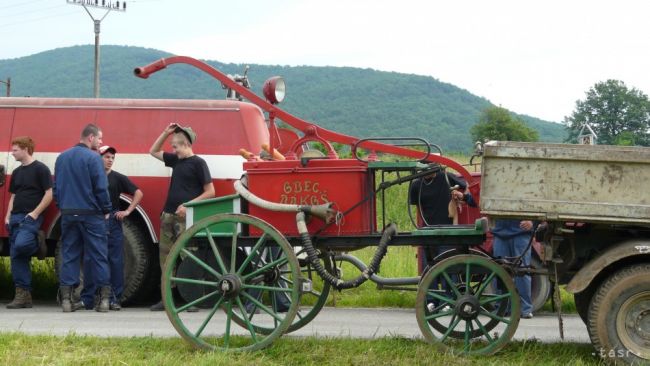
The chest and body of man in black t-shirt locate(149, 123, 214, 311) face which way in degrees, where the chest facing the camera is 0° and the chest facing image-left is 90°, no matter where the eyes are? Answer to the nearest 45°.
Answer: approximately 45°

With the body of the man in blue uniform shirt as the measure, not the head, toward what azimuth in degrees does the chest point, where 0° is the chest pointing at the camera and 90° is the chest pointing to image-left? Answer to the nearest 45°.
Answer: approximately 225°

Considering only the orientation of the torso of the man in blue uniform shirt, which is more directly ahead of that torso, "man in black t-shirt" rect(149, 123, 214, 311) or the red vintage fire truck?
the red vintage fire truck

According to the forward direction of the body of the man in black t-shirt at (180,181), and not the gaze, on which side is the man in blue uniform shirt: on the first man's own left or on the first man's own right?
on the first man's own right

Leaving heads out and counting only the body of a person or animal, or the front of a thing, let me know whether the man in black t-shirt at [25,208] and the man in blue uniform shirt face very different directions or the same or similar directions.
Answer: very different directions

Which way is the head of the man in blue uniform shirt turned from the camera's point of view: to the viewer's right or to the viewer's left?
to the viewer's right

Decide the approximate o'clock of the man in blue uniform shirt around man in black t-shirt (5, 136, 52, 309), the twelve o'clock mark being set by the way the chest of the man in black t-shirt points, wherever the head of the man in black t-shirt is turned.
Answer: The man in blue uniform shirt is roughly at 9 o'clock from the man in black t-shirt.

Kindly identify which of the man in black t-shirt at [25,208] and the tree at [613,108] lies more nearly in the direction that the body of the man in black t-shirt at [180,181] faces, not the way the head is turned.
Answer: the man in black t-shirt

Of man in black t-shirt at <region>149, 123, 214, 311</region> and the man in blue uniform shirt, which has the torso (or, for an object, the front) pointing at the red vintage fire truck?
the man in blue uniform shirt

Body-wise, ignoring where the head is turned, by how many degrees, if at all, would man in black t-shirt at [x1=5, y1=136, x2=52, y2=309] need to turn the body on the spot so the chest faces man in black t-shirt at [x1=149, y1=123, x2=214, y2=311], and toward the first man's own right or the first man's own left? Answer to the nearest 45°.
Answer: approximately 90° to the first man's own left

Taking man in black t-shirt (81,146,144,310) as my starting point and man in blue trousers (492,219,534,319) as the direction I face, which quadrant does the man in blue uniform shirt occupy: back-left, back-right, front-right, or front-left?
back-right

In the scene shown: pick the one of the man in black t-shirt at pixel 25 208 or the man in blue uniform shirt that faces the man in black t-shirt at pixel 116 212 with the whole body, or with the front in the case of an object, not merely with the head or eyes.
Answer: the man in blue uniform shirt
